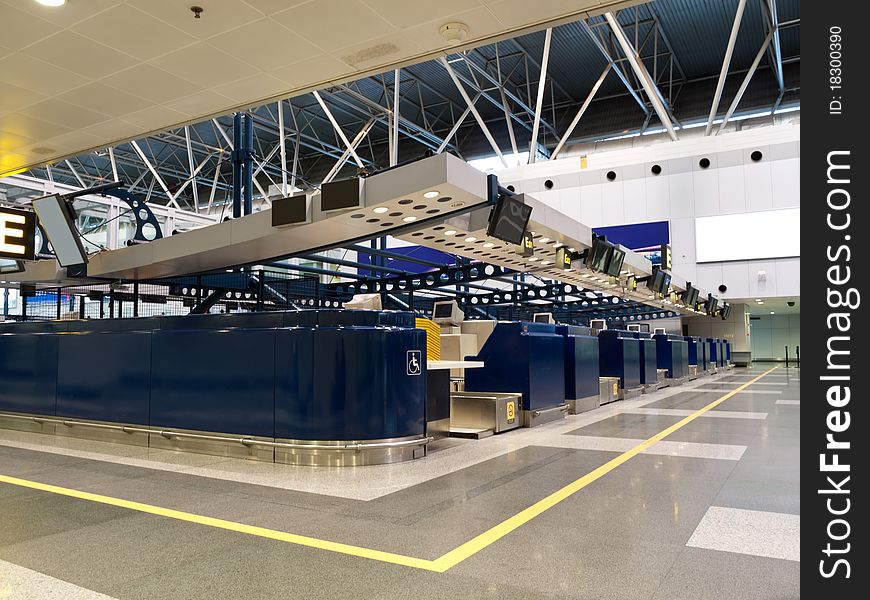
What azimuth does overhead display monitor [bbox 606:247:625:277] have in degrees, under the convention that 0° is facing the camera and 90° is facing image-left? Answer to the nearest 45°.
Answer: approximately 315°

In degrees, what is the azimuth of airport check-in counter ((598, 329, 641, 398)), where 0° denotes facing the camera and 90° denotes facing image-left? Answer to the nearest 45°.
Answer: approximately 315°

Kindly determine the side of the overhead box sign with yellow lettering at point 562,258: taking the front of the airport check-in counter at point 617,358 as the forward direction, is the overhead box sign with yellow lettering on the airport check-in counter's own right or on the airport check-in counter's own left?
on the airport check-in counter's own right

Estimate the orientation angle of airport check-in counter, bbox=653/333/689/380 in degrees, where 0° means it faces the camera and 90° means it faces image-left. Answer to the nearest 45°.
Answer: approximately 315°

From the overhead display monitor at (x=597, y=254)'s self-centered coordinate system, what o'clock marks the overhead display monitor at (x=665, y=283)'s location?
the overhead display monitor at (x=665, y=283) is roughly at 8 o'clock from the overhead display monitor at (x=597, y=254).

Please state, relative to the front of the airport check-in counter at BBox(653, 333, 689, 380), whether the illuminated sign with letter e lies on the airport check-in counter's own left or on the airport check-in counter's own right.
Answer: on the airport check-in counter's own right

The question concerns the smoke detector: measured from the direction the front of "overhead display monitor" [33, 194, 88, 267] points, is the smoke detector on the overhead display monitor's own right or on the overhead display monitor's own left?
on the overhead display monitor's own left
